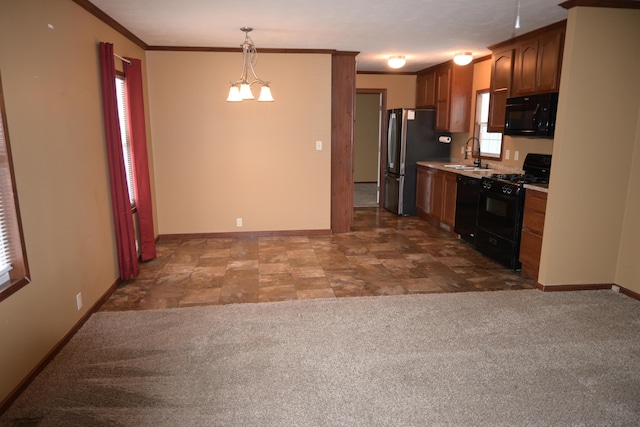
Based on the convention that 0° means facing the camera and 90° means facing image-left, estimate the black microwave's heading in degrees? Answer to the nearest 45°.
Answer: approximately 45°

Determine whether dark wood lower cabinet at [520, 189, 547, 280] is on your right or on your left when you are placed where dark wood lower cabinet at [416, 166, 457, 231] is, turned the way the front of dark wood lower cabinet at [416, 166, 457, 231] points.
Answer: on your left

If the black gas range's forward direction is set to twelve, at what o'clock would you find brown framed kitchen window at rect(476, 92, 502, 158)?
The brown framed kitchen window is roughly at 4 o'clock from the black gas range.
